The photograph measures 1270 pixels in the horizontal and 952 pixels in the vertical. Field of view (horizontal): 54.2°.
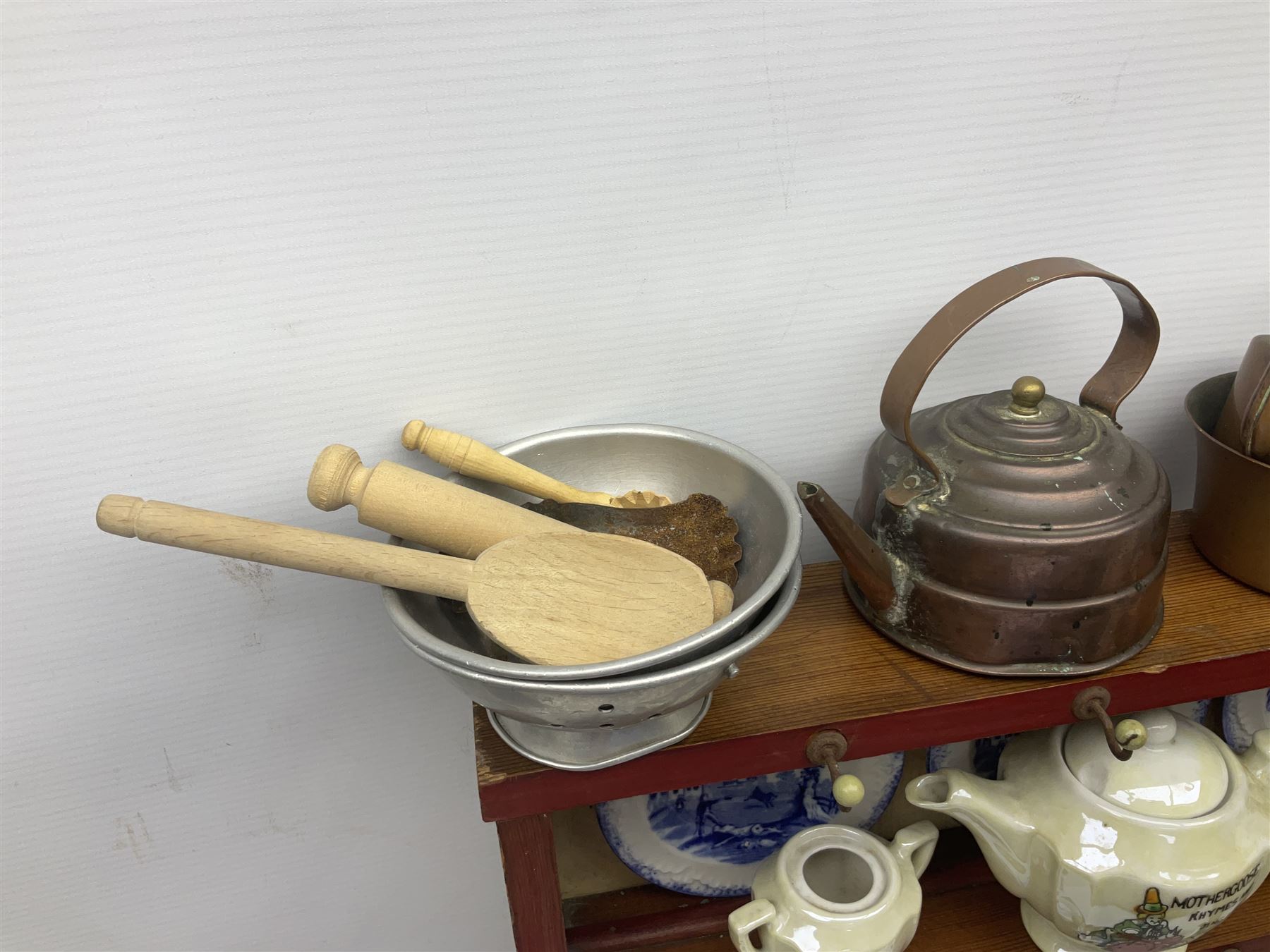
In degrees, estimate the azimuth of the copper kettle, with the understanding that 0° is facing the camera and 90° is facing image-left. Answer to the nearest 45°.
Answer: approximately 45°
